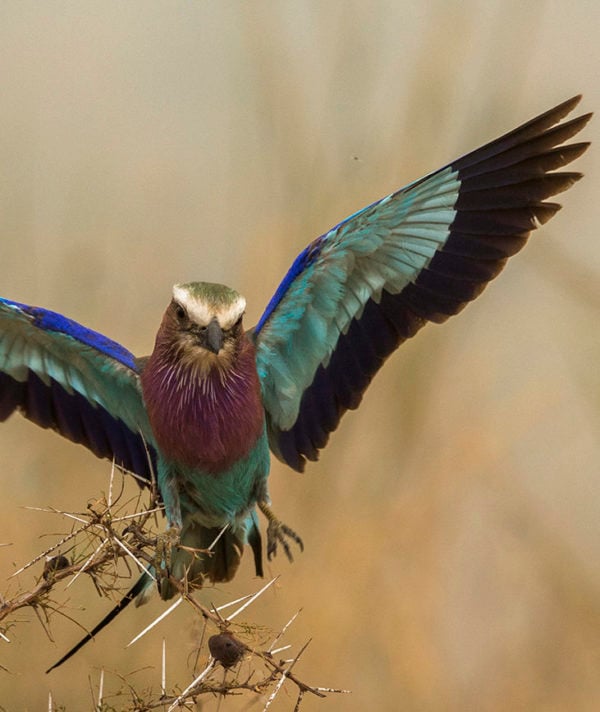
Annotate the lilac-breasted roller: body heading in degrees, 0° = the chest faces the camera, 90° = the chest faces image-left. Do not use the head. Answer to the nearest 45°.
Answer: approximately 0°
